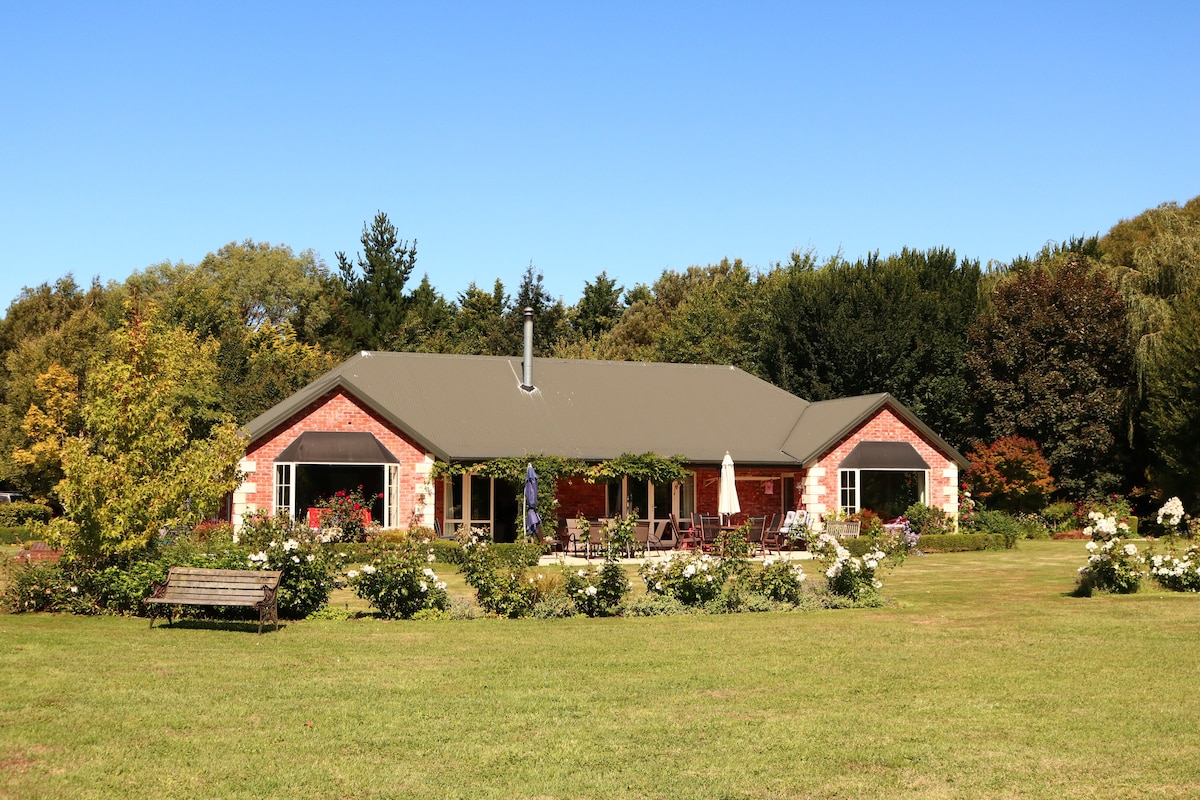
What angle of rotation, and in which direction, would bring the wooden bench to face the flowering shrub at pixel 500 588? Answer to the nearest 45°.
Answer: approximately 135° to its left

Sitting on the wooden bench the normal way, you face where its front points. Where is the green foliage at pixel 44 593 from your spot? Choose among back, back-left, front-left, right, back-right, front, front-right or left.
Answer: right

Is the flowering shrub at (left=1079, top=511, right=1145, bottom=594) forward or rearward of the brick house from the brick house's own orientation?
forward

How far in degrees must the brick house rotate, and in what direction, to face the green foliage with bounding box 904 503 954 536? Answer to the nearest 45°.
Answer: approximately 90° to its left

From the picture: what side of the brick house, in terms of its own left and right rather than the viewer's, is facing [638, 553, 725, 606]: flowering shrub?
front

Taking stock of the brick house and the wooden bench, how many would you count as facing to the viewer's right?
0

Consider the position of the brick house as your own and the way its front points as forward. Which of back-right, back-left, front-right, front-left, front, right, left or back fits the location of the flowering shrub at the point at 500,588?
front

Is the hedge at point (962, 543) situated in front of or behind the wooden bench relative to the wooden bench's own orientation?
behind

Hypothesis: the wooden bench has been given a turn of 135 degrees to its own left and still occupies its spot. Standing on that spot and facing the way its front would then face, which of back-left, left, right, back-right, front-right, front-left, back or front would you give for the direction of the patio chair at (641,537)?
front-left

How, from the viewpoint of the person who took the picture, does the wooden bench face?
facing the viewer and to the left of the viewer

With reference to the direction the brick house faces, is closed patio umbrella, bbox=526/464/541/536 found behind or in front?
in front

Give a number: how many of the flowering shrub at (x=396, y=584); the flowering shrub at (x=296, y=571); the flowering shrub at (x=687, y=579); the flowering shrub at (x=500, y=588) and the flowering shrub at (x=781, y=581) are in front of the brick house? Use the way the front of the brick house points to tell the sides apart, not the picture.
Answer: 5

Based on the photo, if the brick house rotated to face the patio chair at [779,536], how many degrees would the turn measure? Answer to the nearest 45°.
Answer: approximately 90° to its left

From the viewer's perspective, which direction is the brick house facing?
toward the camera

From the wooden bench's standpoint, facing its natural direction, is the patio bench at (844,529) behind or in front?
behind

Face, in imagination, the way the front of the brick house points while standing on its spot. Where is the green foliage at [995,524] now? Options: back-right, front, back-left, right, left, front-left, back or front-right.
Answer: left
